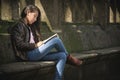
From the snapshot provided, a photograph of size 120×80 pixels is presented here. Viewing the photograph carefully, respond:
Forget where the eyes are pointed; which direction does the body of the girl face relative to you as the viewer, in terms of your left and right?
facing to the right of the viewer

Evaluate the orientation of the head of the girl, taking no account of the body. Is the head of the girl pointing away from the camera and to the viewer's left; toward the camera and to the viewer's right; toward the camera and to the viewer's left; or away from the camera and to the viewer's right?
toward the camera and to the viewer's right
